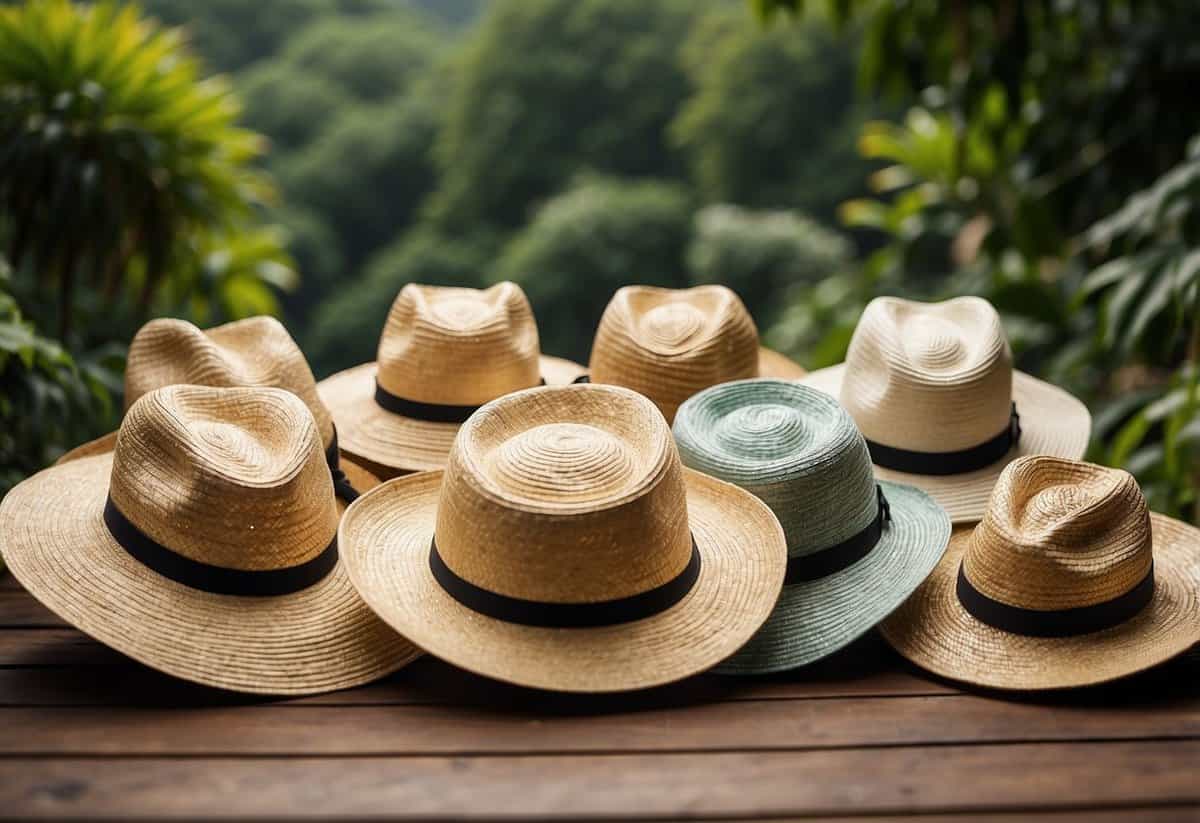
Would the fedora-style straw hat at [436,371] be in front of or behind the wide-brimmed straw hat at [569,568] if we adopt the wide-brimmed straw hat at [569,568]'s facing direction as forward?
behind

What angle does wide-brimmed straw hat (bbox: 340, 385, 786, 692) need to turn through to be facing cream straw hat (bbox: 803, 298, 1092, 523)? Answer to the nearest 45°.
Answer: approximately 135° to its left

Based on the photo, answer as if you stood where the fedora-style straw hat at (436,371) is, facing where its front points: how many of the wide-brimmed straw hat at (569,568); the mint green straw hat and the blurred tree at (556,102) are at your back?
1

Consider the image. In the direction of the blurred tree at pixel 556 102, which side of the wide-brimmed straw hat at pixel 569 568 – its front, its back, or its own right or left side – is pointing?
back

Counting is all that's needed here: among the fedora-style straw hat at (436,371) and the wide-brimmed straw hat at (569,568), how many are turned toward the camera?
2

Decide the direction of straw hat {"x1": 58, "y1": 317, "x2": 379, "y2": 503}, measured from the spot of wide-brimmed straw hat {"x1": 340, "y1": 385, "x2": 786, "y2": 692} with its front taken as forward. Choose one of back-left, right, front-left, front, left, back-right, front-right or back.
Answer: back-right

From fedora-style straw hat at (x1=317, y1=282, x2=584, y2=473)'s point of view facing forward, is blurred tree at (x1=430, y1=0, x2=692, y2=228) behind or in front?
behind

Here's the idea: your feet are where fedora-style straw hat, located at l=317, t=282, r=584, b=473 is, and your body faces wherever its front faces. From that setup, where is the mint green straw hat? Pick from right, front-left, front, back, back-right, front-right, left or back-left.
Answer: front-left

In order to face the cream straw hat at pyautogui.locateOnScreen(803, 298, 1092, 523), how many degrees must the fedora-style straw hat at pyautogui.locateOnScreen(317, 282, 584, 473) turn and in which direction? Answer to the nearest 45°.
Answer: approximately 90° to its left

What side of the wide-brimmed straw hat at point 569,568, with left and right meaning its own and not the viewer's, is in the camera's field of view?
front

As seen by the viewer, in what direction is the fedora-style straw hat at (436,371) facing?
toward the camera
